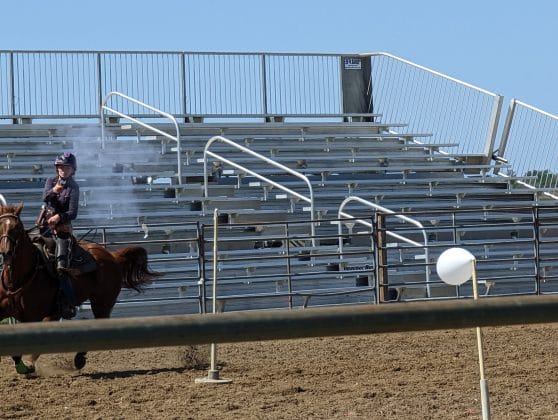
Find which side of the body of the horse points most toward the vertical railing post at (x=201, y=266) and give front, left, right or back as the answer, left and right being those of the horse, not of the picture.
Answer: back

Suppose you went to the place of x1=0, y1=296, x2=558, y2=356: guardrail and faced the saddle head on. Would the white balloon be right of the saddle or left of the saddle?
right

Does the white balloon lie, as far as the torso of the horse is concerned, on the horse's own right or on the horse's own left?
on the horse's own left

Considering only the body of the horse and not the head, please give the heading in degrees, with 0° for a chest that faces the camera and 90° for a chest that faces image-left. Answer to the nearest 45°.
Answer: approximately 45°

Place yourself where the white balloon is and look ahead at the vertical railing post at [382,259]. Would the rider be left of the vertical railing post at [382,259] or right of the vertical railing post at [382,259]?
left

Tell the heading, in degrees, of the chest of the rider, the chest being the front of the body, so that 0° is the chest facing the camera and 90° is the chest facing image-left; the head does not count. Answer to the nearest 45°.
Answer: approximately 45°
